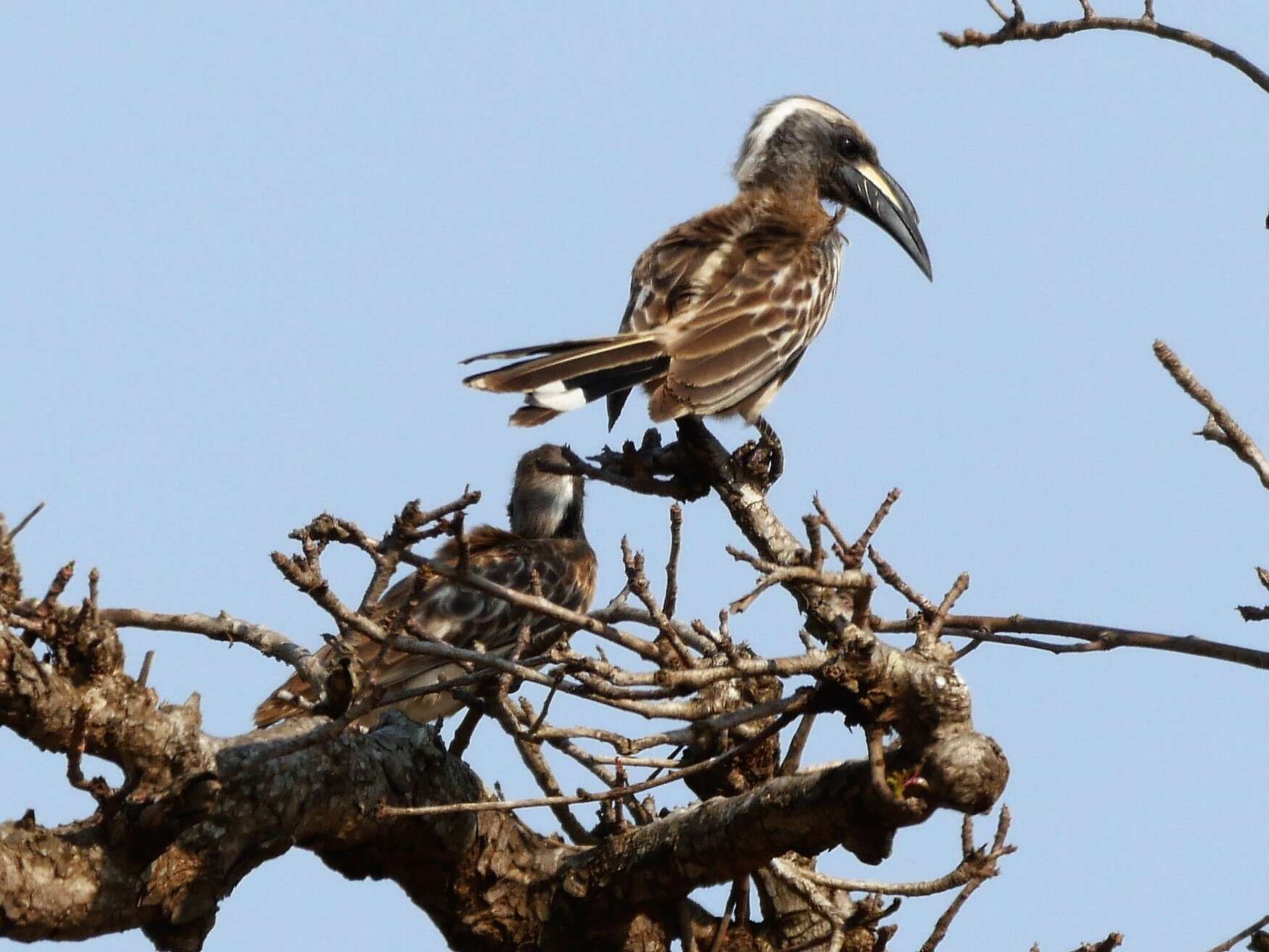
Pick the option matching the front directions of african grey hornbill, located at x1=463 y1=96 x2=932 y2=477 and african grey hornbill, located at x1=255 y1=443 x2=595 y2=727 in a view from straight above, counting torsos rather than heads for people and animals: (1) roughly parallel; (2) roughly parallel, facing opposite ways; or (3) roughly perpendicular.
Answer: roughly parallel

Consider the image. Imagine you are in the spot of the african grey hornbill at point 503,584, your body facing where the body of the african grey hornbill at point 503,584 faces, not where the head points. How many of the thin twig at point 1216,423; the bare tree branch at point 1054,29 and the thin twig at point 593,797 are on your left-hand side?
0

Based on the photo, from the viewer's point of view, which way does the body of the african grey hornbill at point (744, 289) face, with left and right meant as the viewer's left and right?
facing away from the viewer and to the right of the viewer

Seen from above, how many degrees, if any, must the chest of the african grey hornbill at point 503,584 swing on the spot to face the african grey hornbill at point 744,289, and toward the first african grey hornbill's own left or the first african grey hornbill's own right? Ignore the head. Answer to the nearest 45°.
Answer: approximately 90° to the first african grey hornbill's own right

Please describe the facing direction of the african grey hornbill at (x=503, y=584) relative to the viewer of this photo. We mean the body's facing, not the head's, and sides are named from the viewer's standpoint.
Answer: facing away from the viewer and to the right of the viewer

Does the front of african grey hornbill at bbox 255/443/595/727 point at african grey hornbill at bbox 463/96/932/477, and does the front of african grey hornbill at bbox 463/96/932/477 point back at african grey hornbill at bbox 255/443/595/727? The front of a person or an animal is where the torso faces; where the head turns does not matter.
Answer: no

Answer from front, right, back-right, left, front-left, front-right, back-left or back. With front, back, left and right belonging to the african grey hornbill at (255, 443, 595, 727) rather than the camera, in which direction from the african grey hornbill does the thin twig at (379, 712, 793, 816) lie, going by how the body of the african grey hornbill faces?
front-right
